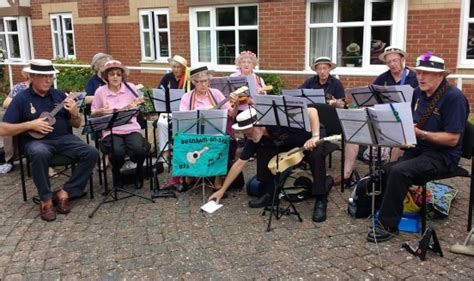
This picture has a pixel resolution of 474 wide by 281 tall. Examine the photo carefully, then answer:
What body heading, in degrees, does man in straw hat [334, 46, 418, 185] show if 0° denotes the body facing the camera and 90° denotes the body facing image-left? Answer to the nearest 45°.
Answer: approximately 45°

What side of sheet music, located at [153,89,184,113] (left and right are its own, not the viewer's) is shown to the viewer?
back

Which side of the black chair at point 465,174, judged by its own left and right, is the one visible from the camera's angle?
left

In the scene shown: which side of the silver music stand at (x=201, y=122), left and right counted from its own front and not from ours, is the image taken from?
back

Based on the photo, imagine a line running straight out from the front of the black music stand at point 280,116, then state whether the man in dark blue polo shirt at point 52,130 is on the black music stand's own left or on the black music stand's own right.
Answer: on the black music stand's own left

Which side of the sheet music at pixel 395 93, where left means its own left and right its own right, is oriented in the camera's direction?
back

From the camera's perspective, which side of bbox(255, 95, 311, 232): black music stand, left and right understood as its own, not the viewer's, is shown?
back

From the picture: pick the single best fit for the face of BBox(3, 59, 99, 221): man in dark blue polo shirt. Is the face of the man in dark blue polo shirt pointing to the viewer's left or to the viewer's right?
to the viewer's right

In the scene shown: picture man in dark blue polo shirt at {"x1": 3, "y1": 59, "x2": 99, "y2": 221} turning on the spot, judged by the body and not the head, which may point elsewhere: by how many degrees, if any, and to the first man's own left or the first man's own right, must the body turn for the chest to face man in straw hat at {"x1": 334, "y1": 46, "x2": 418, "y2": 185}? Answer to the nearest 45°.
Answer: approximately 45° to the first man's own left

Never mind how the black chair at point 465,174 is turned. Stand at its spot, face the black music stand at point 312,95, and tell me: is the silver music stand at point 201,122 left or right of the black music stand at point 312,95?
left
